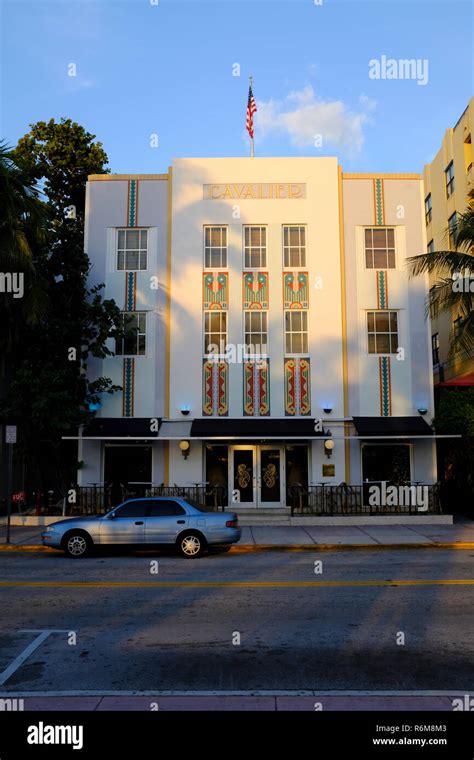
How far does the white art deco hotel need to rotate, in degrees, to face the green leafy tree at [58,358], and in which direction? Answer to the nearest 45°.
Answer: approximately 90° to its right

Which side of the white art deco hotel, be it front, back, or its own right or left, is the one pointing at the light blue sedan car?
front

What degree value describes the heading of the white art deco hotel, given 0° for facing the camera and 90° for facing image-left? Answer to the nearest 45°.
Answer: approximately 0°

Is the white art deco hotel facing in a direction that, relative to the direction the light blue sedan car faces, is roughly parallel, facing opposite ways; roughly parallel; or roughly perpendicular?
roughly perpendicular

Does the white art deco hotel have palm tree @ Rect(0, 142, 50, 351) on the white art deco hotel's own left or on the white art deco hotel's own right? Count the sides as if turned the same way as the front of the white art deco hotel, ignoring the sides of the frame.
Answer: on the white art deco hotel's own right
